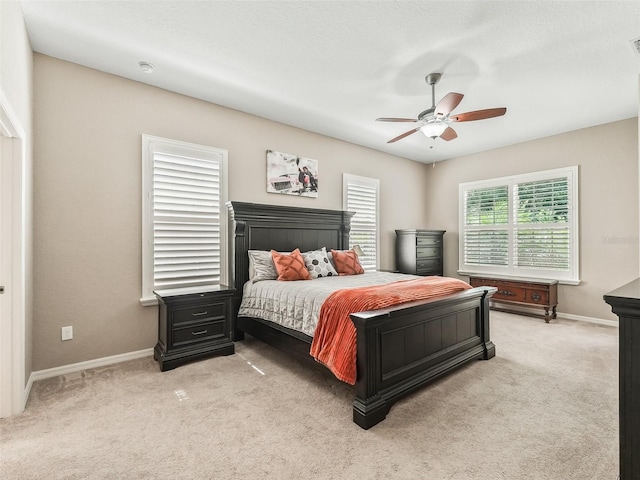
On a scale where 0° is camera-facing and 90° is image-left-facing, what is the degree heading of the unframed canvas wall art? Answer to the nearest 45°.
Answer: approximately 315°

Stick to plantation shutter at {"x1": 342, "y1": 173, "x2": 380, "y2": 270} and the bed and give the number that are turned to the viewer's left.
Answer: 0

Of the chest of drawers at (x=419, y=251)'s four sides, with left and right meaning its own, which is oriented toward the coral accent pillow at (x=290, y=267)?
right

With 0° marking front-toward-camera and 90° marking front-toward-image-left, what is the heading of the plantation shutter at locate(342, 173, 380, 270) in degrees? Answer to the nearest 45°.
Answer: approximately 315°

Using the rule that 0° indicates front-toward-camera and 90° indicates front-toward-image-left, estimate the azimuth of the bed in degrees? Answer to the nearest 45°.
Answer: approximately 315°

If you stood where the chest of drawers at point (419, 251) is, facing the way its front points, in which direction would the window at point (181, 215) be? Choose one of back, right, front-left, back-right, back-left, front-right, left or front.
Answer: right

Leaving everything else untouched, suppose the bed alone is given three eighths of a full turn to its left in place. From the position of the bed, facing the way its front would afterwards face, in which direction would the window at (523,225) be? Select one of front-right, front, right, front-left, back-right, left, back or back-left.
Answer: front-right

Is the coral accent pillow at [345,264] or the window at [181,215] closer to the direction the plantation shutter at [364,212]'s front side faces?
the coral accent pillow

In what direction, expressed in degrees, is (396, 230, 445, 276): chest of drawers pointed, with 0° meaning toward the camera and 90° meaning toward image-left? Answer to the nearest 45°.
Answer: approximately 315°

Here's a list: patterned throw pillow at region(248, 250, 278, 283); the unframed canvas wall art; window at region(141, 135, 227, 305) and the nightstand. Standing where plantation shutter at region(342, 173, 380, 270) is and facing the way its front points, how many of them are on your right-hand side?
4
